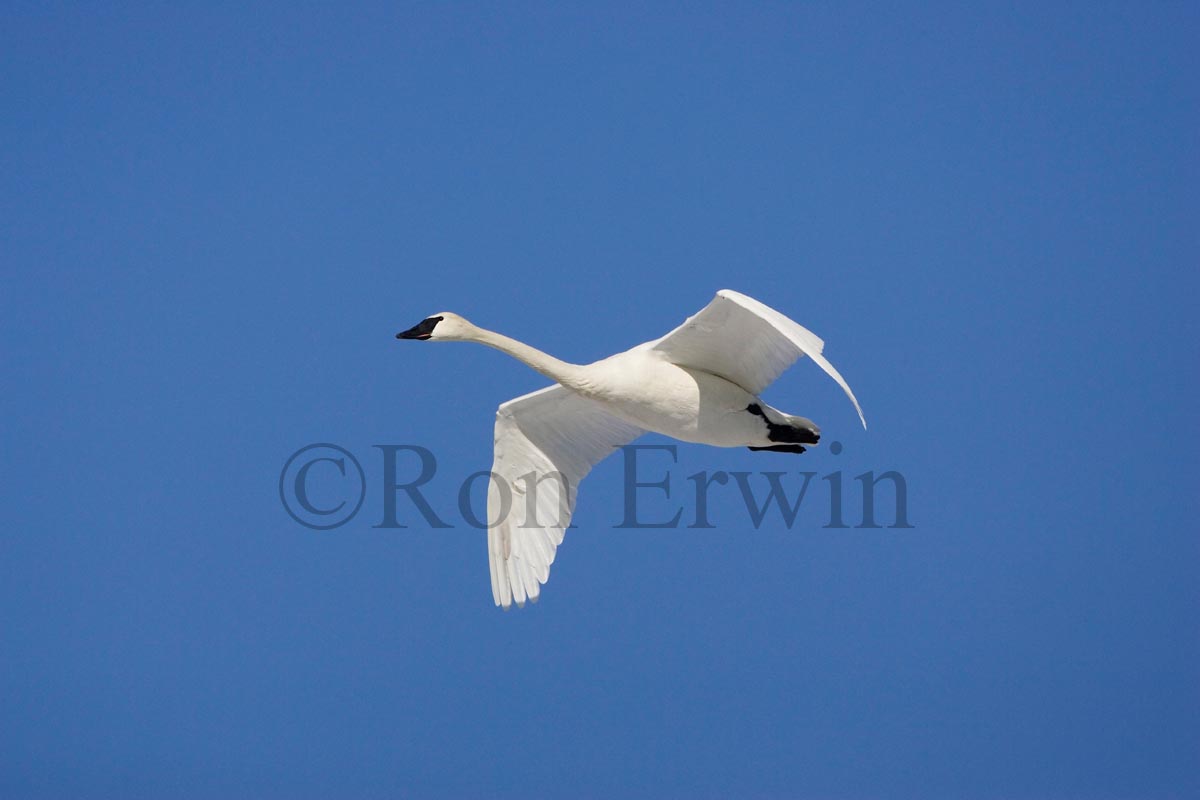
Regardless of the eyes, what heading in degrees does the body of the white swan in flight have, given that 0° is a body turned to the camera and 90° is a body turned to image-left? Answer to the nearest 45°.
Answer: approximately 90°
